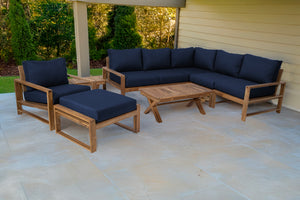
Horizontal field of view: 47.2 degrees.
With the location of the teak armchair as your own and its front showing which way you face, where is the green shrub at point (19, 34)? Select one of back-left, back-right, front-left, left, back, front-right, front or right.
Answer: back-left

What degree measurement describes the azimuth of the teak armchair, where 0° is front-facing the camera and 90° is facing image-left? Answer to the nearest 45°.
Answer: approximately 315°

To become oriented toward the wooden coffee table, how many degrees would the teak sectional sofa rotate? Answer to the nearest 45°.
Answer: approximately 45° to its right

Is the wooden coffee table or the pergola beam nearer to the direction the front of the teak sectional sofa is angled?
the wooden coffee table

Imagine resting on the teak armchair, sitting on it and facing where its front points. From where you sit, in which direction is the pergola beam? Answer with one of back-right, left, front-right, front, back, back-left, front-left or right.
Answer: left

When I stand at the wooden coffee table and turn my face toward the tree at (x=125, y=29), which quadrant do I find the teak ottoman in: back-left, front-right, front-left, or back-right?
back-left

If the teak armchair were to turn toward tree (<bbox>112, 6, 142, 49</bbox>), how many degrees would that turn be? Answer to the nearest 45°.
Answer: approximately 90° to its left

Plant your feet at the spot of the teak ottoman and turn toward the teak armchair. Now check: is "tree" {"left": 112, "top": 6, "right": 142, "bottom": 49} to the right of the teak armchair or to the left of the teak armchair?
right

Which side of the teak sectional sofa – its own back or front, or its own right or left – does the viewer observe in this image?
front

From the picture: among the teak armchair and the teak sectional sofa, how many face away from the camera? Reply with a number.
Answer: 0

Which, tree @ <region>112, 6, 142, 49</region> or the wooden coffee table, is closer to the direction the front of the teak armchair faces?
the wooden coffee table

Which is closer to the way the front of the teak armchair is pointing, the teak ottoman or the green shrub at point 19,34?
the teak ottoman

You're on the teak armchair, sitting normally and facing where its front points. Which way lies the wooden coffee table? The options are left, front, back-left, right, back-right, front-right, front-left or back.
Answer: front-left
